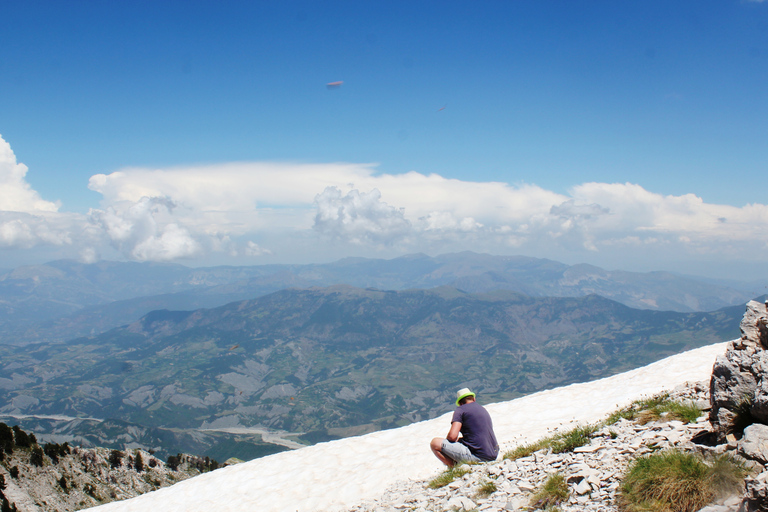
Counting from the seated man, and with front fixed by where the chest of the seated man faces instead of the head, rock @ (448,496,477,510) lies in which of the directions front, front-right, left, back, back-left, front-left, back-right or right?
back-left

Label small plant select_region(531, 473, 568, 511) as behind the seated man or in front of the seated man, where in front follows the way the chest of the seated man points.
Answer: behind

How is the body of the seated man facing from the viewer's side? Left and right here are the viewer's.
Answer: facing away from the viewer and to the left of the viewer

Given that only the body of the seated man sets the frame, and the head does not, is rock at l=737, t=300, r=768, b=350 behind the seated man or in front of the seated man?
behind

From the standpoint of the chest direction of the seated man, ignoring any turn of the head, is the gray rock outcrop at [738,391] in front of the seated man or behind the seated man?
behind

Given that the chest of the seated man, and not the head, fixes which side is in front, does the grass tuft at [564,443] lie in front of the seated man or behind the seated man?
behind

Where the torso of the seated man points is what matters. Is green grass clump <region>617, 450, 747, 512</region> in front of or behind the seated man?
behind

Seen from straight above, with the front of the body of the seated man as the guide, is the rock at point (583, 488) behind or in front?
behind

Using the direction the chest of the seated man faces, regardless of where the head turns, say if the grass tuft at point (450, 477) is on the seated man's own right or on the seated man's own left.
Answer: on the seated man's own left
